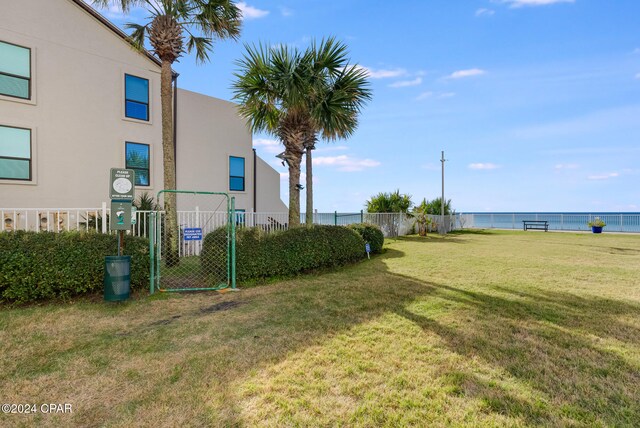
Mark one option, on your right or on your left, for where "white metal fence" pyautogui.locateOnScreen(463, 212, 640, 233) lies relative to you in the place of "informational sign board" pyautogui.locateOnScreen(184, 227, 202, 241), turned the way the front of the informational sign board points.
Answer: on your left

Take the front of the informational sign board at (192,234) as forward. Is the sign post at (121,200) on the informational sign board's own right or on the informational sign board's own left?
on the informational sign board's own right

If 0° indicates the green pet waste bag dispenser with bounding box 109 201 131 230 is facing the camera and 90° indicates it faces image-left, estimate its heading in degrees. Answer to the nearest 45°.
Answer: approximately 0°

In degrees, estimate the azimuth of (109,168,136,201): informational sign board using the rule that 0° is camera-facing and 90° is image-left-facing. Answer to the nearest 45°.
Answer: approximately 0°

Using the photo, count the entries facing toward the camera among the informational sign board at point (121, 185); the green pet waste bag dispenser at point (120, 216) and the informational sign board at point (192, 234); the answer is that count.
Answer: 3

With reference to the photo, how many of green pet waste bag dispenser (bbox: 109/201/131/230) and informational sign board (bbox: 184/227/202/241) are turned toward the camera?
2
